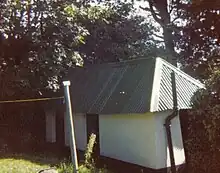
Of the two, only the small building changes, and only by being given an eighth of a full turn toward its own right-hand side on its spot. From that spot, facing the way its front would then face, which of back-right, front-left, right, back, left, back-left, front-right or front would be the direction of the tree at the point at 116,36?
right

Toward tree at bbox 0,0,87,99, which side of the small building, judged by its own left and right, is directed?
right

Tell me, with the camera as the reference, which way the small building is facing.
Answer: facing the viewer and to the left of the viewer

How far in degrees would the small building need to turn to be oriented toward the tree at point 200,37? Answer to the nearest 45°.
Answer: approximately 180°

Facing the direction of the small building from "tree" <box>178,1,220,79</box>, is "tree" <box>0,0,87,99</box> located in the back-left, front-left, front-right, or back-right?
front-right
